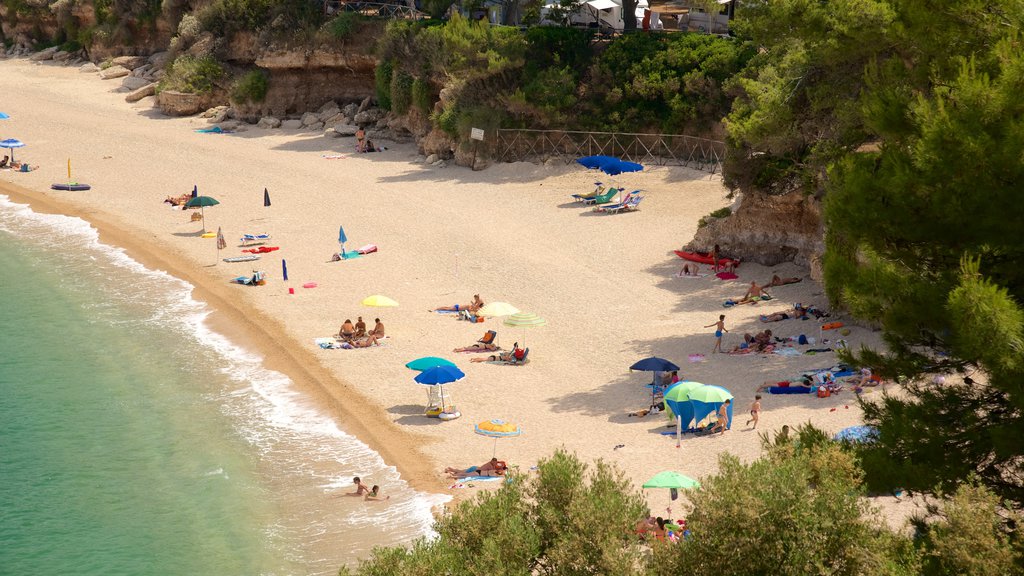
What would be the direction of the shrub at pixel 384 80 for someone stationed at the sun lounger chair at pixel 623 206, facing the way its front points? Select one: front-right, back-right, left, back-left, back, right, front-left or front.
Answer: front-right

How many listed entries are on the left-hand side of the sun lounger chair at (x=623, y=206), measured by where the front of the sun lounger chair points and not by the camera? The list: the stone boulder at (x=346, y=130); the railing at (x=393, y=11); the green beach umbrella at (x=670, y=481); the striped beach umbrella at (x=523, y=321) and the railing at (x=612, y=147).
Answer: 2

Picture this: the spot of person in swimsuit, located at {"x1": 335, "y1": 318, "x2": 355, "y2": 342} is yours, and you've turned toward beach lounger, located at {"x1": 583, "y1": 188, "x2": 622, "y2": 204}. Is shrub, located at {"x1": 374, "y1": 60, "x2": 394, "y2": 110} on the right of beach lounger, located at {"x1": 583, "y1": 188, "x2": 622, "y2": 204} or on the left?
left

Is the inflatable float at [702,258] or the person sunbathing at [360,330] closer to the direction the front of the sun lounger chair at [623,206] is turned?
the person sunbathing

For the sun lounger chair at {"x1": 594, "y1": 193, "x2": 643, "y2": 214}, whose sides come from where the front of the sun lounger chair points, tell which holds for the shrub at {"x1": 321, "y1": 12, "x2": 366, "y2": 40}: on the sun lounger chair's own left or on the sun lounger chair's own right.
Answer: on the sun lounger chair's own right

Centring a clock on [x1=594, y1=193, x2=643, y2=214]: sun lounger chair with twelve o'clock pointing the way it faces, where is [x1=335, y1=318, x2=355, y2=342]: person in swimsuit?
The person in swimsuit is roughly at 10 o'clock from the sun lounger chair.

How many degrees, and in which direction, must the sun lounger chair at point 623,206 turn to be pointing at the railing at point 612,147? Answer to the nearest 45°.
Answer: approximately 90° to its right

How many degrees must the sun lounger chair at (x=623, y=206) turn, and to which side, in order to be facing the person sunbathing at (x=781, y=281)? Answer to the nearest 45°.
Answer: approximately 135° to its left

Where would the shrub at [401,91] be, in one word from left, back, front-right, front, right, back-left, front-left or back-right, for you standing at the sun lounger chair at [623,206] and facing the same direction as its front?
front-right

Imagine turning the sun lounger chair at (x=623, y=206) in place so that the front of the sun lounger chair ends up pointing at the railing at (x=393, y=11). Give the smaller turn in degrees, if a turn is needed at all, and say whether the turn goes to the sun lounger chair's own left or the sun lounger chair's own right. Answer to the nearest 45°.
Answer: approximately 45° to the sun lounger chair's own right

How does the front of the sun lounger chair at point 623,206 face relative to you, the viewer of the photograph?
facing to the left of the viewer

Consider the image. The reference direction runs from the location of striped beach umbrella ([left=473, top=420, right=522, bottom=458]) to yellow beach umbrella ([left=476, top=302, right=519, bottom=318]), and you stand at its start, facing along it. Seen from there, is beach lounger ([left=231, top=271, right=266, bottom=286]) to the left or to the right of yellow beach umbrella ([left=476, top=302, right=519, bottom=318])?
left

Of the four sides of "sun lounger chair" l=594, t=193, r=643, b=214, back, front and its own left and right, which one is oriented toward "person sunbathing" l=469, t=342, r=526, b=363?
left

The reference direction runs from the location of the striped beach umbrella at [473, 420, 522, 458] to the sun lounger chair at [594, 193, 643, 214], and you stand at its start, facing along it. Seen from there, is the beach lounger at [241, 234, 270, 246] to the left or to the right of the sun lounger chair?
left
